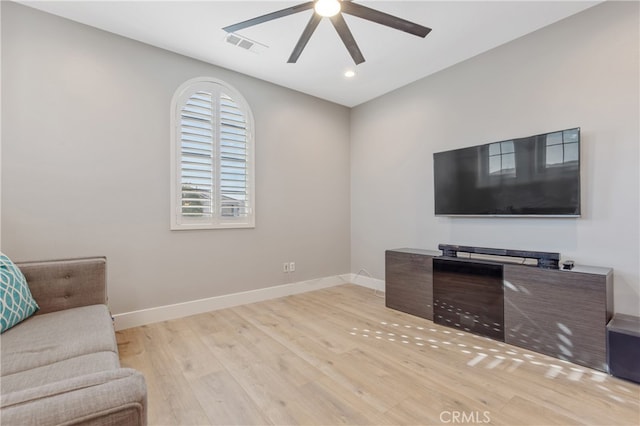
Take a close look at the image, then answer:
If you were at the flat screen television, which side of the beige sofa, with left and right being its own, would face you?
front

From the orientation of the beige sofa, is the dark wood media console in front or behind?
in front

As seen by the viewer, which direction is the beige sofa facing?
to the viewer's right

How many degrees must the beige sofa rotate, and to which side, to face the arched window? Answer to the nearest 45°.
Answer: approximately 45° to its left
